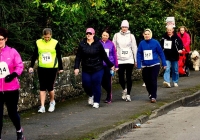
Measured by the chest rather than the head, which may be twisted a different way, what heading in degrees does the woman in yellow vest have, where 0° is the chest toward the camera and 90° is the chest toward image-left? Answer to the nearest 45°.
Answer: approximately 0°

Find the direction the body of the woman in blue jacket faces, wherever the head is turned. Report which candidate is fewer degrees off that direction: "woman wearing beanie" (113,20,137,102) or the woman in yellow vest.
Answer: the woman in yellow vest

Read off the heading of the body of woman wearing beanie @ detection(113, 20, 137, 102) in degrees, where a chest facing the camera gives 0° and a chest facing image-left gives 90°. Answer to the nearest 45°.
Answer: approximately 0°

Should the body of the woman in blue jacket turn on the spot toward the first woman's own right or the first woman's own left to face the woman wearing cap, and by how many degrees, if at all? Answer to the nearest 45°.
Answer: approximately 45° to the first woman's own right

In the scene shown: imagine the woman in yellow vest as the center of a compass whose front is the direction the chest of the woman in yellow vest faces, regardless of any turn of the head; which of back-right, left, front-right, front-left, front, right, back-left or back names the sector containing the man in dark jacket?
back-left

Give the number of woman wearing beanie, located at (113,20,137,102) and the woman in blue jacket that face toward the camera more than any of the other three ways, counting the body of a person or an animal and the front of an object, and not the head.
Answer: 2
